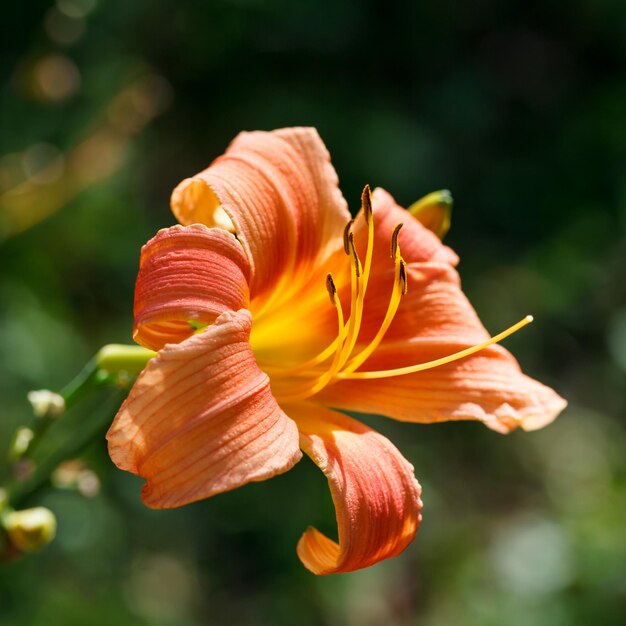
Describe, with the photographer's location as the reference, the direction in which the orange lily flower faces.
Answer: facing the viewer and to the right of the viewer
